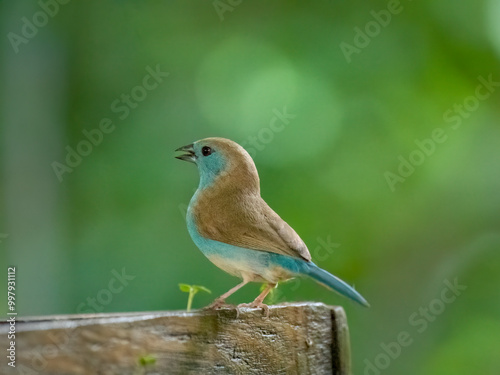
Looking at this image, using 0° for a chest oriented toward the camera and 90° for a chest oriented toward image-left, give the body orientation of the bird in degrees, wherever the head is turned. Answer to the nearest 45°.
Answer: approximately 90°
